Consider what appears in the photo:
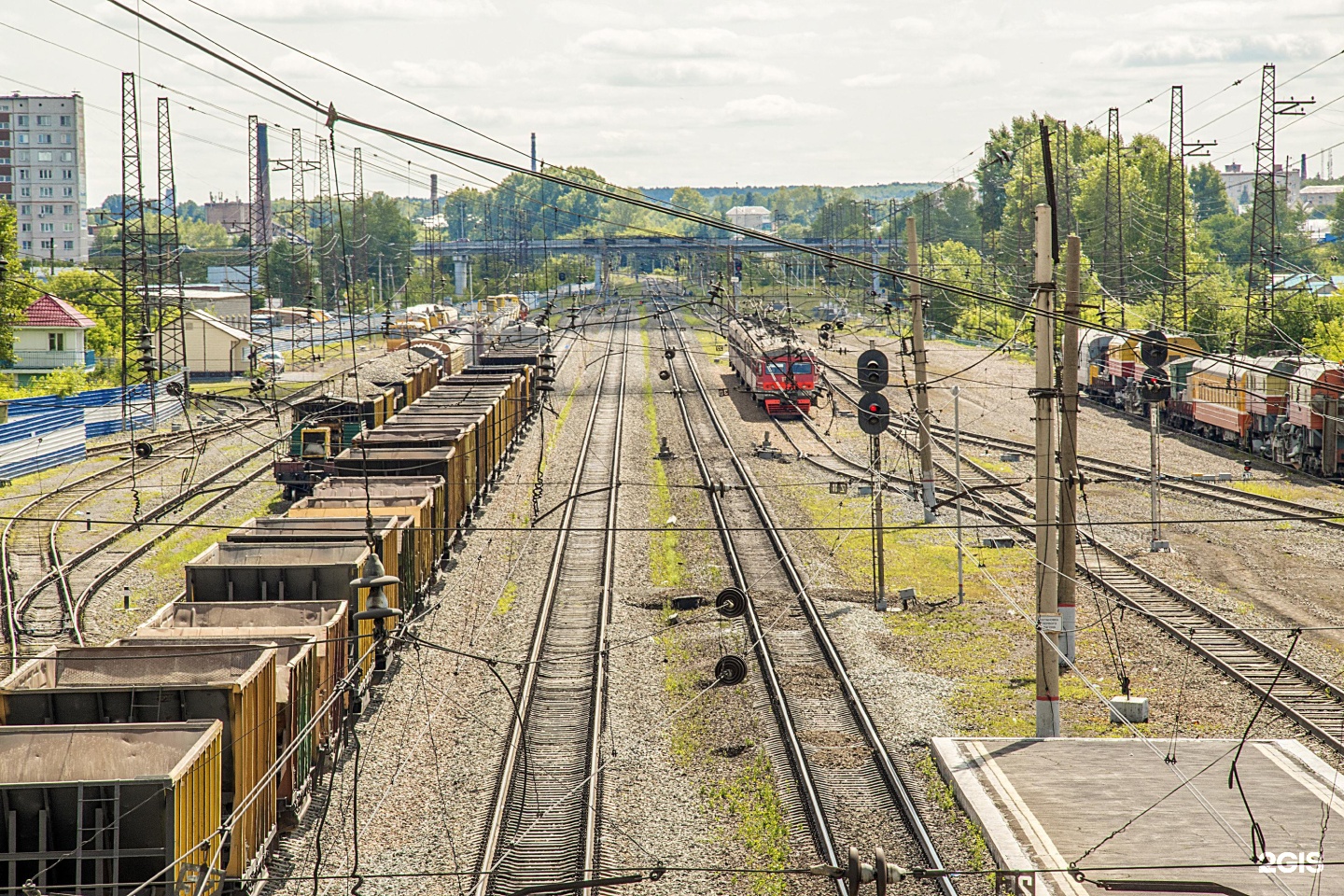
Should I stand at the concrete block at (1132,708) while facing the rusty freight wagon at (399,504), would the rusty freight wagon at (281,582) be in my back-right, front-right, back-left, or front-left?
front-left

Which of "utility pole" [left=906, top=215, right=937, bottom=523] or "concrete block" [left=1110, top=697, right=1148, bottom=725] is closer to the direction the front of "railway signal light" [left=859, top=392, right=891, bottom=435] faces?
the concrete block

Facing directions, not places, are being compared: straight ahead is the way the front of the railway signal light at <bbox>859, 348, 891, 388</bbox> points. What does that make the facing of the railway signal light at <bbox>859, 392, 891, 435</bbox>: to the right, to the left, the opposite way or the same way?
the same way

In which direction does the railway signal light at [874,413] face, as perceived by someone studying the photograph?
facing the viewer

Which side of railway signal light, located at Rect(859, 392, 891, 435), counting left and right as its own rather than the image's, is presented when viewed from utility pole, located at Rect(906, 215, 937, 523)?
back

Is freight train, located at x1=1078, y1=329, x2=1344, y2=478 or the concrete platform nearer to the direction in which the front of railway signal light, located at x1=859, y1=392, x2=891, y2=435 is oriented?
the concrete platform

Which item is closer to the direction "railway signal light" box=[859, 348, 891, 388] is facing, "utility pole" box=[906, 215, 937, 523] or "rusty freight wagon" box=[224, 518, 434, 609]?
the rusty freight wagon

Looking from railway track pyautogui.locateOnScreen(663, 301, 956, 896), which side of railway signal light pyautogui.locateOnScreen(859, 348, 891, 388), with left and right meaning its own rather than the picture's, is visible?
front

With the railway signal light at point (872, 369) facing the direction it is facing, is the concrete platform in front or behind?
in front

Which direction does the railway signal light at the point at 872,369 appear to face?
toward the camera

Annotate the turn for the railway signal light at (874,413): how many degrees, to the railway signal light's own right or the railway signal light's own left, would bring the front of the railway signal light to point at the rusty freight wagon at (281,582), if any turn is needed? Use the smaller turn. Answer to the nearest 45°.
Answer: approximately 45° to the railway signal light's own right

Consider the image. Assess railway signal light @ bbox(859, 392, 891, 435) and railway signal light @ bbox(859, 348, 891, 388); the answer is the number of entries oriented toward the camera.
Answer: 2

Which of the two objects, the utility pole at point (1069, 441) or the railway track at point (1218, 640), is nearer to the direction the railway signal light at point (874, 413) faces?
the utility pole

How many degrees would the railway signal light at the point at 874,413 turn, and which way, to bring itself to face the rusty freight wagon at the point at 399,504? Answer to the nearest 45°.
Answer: approximately 90° to its right
